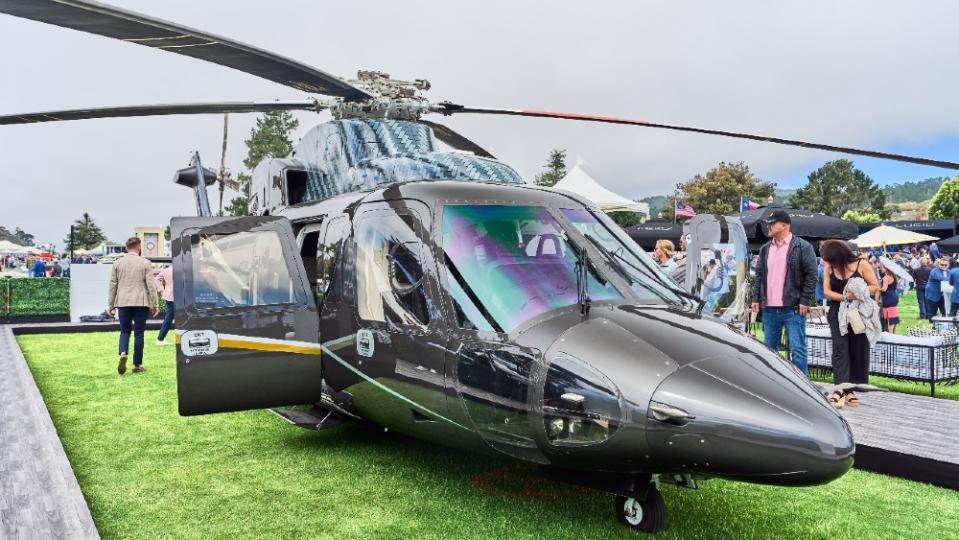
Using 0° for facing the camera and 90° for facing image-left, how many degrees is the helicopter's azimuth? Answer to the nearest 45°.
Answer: approximately 315°

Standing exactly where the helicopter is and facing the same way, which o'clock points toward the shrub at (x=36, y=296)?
The shrub is roughly at 6 o'clock from the helicopter.

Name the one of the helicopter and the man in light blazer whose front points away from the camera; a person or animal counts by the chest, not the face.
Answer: the man in light blazer

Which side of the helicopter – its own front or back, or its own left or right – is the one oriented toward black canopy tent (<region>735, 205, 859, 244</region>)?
left

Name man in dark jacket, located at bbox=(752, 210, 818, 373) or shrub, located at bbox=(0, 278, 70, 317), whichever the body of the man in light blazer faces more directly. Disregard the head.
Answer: the shrub

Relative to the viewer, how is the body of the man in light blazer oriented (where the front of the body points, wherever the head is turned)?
away from the camera

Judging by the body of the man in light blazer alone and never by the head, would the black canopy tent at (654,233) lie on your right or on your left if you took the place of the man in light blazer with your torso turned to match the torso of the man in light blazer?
on your right

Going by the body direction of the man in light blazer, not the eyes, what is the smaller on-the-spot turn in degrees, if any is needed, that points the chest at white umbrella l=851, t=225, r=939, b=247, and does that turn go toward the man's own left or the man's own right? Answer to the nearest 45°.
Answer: approximately 90° to the man's own right

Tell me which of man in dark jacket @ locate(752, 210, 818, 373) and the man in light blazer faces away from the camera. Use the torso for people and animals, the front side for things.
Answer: the man in light blazer
